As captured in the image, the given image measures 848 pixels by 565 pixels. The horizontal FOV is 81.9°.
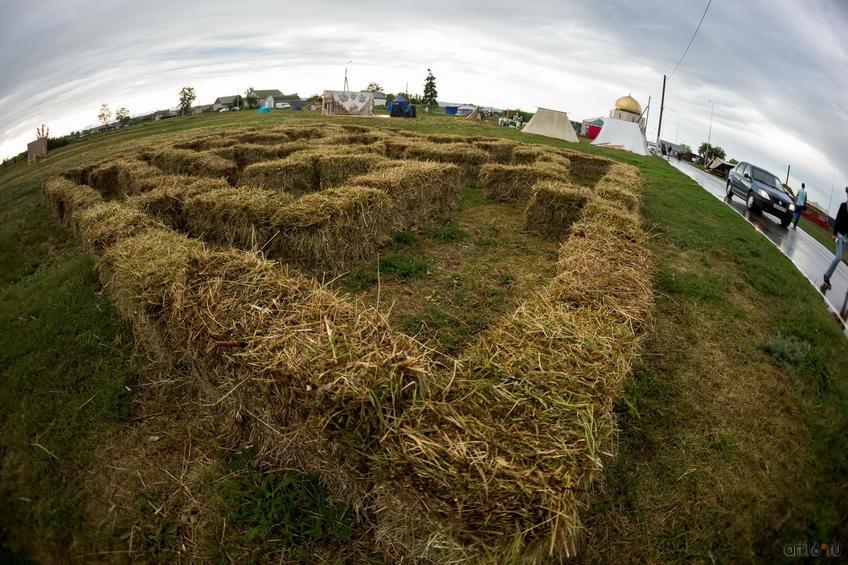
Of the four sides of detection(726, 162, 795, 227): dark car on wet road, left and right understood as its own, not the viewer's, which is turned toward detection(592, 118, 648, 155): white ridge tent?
back

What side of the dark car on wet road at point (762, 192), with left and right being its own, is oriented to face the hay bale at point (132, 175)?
right

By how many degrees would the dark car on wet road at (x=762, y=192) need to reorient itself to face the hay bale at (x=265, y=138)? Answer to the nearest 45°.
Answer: approximately 90° to its right

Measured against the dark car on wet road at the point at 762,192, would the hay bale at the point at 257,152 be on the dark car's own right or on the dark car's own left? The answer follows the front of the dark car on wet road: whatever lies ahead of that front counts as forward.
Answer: on the dark car's own right

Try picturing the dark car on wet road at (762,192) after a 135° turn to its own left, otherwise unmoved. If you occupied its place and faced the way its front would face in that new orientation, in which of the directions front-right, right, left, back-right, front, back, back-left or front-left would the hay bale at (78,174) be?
back-left

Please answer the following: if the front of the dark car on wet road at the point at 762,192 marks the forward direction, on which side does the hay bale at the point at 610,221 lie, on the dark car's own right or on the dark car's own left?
on the dark car's own right

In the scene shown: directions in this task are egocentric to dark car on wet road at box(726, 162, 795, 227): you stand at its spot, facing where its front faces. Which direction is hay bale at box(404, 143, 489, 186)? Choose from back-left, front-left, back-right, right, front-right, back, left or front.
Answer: right

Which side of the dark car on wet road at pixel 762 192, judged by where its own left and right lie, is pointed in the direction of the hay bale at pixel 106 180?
right

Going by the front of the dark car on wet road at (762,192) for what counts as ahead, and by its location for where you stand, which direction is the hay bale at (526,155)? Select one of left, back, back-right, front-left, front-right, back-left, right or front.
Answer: right

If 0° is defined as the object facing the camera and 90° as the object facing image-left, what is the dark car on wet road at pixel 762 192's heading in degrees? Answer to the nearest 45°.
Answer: approximately 315°

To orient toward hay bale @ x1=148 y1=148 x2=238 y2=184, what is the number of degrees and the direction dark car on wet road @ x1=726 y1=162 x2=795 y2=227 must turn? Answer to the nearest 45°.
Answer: approximately 90° to its right
